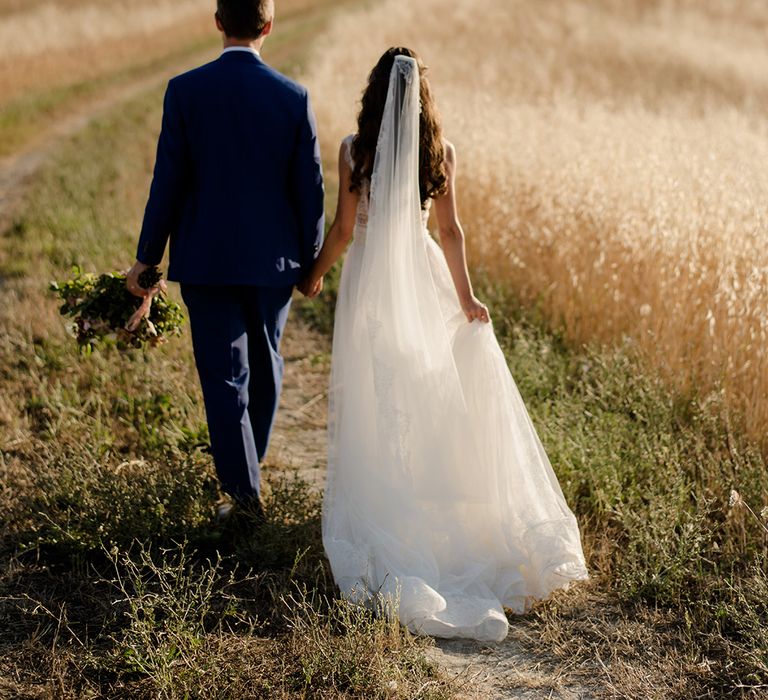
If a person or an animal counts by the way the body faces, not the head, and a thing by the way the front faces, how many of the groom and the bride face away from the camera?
2

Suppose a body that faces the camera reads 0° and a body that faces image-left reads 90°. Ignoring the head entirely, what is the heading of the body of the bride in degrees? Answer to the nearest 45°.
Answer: approximately 180°

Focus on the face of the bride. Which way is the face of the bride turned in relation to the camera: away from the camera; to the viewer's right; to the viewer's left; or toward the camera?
away from the camera

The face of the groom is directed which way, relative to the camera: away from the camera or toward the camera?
away from the camera

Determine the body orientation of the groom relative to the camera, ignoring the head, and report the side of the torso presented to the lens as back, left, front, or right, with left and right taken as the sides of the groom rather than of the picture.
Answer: back

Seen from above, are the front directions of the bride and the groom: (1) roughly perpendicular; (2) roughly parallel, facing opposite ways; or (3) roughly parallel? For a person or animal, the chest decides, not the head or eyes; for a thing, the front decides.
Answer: roughly parallel
